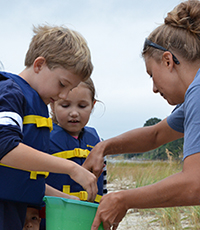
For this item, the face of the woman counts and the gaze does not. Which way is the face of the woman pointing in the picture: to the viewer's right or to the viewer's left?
to the viewer's left

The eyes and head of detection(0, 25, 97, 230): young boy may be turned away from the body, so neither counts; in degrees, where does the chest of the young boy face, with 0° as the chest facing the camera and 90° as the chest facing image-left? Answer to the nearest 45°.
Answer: approximately 270°

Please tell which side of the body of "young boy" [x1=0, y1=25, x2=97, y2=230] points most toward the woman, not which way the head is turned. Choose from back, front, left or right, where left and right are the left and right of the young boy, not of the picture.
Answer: front

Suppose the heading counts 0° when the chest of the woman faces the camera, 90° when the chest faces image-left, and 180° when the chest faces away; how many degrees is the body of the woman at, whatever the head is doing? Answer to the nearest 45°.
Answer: approximately 90°

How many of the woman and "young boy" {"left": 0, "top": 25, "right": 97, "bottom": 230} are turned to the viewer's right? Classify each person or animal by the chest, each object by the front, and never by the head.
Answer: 1

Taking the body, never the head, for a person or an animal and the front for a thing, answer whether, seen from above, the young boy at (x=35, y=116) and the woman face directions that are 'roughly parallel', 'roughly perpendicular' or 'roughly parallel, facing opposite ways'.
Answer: roughly parallel, facing opposite ways
